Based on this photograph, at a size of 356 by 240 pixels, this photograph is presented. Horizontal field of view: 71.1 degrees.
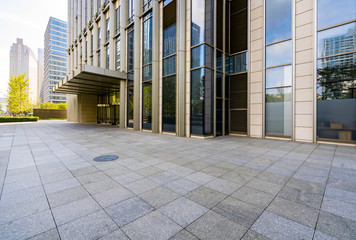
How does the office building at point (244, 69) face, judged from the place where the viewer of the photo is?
facing the viewer and to the left of the viewer

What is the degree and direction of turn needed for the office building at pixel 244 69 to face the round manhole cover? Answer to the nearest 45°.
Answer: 0° — it already faces it
